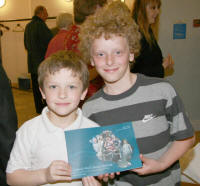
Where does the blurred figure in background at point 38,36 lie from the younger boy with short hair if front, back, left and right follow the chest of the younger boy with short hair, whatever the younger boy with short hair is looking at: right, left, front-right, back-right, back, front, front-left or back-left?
back

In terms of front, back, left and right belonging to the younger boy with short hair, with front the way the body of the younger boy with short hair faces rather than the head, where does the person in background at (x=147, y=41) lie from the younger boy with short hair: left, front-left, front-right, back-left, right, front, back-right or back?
back-left

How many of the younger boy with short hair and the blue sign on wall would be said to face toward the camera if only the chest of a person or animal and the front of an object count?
2

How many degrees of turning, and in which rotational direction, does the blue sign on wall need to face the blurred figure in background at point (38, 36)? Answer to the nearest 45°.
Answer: approximately 90° to its right

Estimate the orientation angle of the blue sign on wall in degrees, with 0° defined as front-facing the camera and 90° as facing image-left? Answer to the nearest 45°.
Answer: approximately 0°

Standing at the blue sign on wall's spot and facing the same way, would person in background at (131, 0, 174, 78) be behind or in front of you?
in front

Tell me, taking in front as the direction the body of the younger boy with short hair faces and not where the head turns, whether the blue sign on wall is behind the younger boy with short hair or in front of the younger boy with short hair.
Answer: behind

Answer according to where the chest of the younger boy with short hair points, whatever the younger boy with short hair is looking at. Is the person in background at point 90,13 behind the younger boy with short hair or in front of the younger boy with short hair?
behind

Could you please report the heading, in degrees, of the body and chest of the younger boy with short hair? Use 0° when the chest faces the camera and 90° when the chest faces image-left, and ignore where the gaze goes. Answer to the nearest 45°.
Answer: approximately 0°
